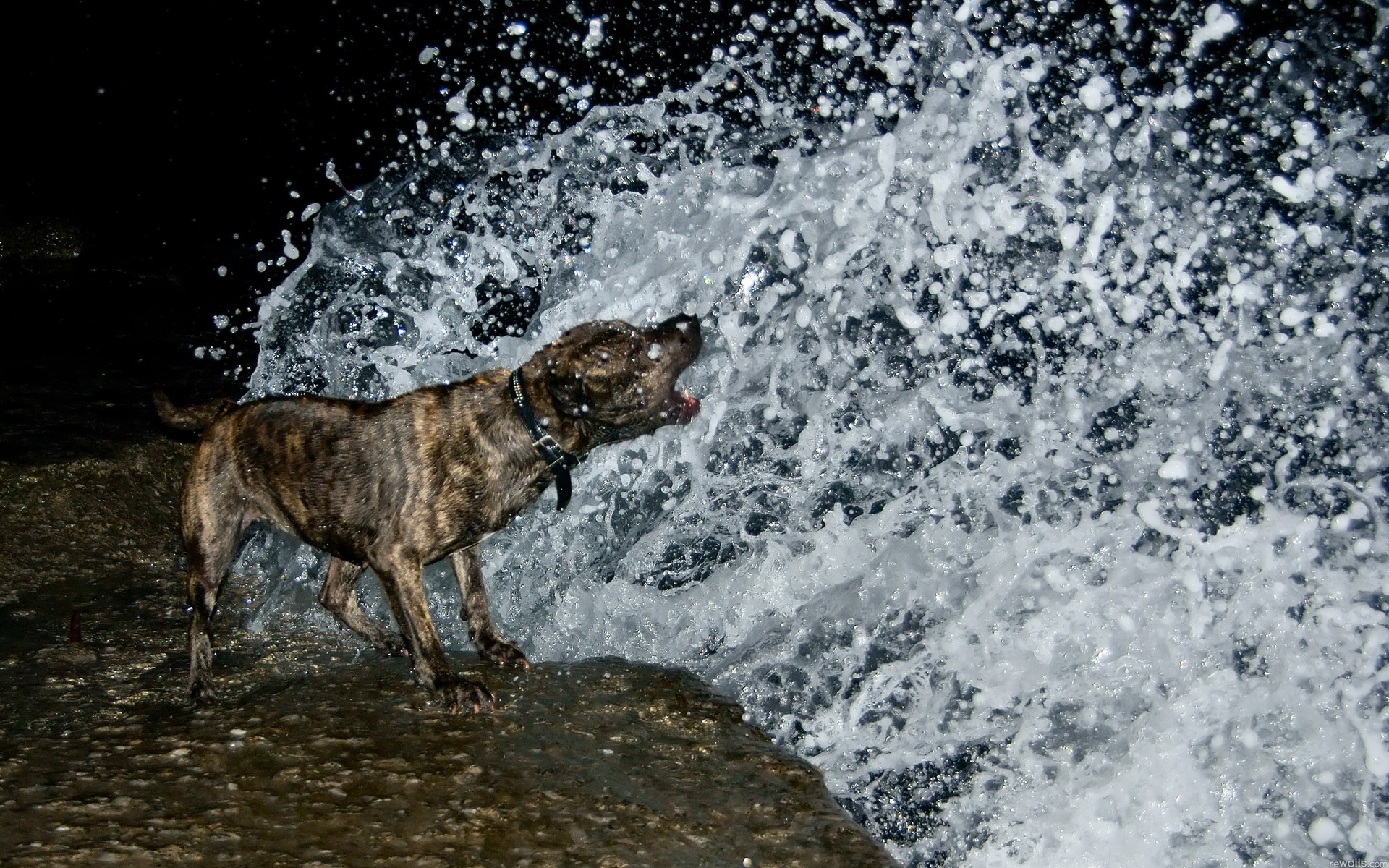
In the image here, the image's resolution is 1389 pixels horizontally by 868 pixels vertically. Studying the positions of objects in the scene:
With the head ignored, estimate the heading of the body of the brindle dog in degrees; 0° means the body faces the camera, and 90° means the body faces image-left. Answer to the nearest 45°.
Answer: approximately 270°
